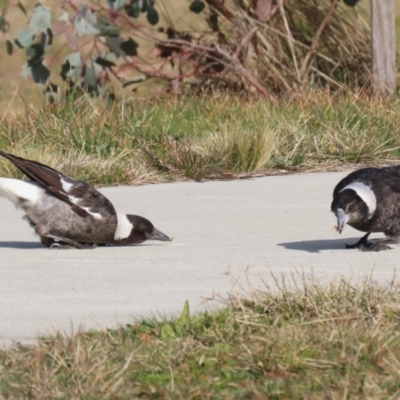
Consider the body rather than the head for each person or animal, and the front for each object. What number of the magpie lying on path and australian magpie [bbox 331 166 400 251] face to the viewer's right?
1

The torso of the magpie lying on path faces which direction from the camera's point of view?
to the viewer's right

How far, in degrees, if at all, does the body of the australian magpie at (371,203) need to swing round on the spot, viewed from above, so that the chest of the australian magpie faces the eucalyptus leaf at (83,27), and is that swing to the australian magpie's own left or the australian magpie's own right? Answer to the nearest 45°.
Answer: approximately 90° to the australian magpie's own right

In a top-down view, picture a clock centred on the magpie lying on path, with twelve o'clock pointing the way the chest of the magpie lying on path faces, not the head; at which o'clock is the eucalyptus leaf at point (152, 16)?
The eucalyptus leaf is roughly at 9 o'clock from the magpie lying on path.

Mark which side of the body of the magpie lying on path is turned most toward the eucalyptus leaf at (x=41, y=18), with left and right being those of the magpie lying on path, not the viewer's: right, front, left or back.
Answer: left

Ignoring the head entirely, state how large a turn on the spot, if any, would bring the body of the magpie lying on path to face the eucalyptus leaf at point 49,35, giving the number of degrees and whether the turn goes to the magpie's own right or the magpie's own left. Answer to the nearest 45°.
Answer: approximately 90° to the magpie's own left

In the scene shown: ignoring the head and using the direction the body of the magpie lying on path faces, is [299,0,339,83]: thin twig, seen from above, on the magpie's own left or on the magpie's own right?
on the magpie's own left

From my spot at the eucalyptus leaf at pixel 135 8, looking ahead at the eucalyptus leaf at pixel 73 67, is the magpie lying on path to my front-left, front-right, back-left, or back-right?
front-left

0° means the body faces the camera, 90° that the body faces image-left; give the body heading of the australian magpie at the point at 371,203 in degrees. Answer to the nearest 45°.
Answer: approximately 45°

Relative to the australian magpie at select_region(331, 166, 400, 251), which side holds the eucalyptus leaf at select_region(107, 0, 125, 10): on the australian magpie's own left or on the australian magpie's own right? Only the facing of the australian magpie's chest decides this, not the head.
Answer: on the australian magpie's own right
